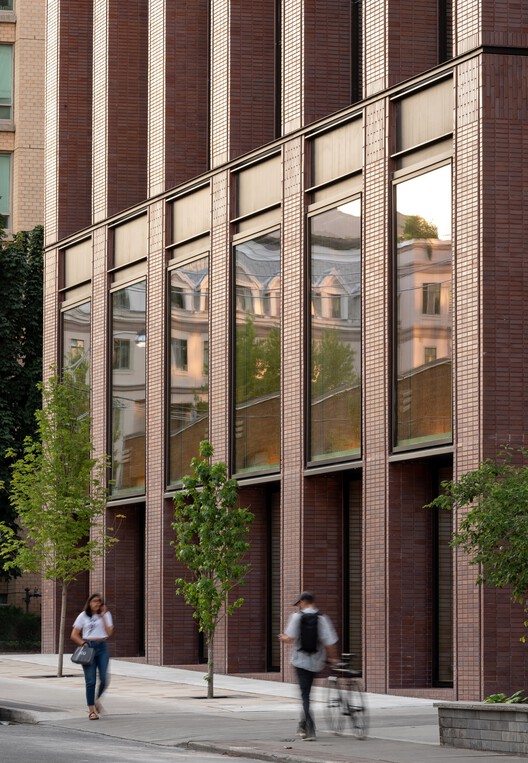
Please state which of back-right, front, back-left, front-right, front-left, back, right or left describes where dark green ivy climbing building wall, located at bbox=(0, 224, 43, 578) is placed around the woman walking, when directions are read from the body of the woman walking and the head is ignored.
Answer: back

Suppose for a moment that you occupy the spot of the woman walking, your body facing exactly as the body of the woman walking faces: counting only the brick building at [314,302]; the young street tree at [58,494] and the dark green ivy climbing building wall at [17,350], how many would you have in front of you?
0

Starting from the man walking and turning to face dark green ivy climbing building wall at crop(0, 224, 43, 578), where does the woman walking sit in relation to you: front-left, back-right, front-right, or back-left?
front-left

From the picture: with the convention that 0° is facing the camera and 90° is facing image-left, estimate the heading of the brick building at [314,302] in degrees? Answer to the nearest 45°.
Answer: approximately 45°

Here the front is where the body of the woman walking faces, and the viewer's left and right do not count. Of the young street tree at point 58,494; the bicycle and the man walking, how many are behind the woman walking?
1

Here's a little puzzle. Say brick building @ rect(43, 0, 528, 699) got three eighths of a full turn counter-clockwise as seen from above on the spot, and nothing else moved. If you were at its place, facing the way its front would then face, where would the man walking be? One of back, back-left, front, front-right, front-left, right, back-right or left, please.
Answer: right

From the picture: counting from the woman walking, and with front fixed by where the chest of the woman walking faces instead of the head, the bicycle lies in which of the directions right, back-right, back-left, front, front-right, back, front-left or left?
front-left

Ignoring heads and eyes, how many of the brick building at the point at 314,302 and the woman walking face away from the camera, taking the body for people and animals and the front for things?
0

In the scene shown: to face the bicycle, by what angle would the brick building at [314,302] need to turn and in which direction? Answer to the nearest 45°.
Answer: approximately 45° to its left

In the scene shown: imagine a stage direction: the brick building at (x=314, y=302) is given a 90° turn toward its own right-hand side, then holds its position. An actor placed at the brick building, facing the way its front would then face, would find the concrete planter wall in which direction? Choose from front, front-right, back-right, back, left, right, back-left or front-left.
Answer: back-left

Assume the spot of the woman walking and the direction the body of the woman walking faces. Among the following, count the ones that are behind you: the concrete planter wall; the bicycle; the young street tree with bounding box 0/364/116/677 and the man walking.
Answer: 1

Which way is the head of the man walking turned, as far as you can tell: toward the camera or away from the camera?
away from the camera

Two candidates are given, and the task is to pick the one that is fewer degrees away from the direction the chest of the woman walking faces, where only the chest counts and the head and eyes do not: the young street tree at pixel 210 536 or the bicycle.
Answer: the bicycle

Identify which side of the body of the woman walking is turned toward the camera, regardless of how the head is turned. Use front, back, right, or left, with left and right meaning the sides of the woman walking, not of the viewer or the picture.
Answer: front
